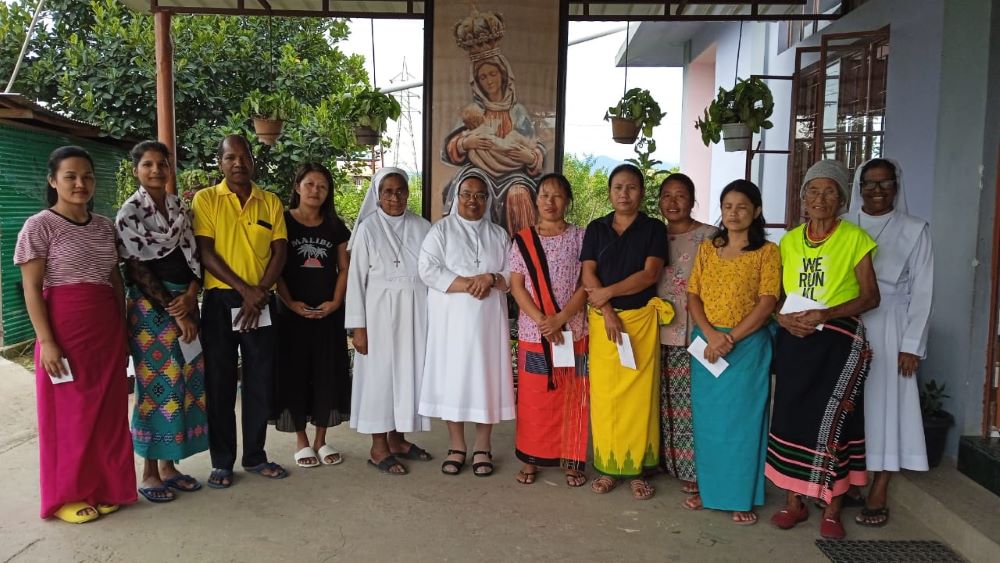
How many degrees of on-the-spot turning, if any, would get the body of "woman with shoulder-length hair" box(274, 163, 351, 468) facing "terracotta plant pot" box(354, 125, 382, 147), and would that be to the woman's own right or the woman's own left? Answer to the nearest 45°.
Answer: approximately 180°

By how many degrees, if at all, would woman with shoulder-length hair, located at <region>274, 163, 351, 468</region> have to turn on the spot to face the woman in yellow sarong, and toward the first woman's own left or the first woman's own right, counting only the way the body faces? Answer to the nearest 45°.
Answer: approximately 45° to the first woman's own left

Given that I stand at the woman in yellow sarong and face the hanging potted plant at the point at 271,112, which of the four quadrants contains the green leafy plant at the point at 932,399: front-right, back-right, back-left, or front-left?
back-right

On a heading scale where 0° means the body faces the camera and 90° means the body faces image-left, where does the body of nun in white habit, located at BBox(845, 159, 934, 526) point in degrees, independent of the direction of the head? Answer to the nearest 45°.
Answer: approximately 0°

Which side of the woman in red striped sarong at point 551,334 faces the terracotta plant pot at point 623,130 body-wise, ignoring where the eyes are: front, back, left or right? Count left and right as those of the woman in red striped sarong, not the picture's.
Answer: back

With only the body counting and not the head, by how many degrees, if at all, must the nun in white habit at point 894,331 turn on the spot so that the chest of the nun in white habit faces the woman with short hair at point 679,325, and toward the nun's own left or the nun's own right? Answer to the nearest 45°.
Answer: approximately 90° to the nun's own right

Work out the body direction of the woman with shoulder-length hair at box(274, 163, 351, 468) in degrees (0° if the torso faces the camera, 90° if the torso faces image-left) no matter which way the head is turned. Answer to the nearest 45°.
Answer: approximately 0°
